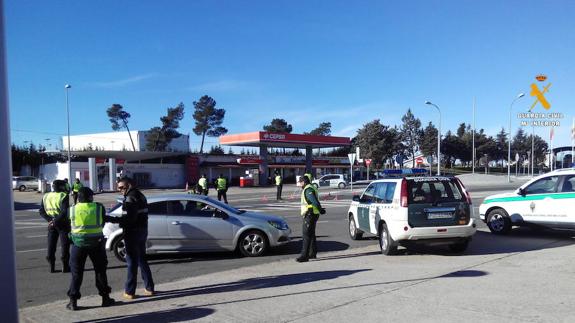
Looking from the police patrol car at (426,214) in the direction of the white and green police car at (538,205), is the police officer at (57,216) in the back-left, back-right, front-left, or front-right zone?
back-left

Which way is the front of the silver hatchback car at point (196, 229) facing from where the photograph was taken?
facing to the right of the viewer

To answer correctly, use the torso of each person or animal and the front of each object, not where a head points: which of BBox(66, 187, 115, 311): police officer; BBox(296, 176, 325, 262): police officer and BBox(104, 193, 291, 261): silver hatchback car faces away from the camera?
BBox(66, 187, 115, 311): police officer

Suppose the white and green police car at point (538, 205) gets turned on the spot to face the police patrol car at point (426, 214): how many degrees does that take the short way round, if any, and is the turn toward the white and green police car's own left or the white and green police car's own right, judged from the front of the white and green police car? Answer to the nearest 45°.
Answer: approximately 45° to the white and green police car's own left

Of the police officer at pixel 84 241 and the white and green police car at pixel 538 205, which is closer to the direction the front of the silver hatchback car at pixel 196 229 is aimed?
the white and green police car

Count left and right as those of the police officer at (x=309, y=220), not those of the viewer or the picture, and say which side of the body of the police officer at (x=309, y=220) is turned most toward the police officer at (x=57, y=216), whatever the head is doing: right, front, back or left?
front

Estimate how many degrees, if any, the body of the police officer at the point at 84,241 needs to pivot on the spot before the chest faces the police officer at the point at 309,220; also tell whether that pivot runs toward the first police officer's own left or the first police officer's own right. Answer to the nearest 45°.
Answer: approximately 45° to the first police officer's own right

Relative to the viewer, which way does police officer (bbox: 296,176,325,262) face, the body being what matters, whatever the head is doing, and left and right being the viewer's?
facing to the left of the viewer

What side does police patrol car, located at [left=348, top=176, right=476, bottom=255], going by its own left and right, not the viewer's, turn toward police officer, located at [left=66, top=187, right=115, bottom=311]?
left

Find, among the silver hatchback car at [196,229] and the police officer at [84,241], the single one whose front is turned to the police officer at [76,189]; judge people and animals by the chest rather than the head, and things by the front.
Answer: the police officer at [84,241]

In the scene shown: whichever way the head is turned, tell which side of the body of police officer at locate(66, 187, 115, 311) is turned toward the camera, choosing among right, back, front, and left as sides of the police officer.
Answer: back

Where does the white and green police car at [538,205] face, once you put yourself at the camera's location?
facing to the left of the viewer

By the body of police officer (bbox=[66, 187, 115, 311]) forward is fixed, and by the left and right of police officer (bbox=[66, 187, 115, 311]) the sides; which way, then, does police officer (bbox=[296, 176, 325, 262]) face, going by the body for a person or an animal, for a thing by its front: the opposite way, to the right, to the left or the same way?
to the left

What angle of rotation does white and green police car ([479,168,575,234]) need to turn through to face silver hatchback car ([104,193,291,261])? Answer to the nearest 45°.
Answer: approximately 45° to its left
